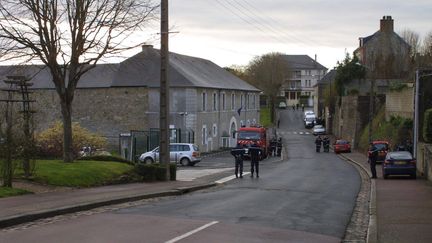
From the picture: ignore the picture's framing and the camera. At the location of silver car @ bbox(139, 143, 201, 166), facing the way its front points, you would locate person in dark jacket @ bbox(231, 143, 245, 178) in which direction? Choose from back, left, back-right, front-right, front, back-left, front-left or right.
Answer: left

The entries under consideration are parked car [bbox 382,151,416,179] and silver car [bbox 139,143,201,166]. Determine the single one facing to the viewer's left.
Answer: the silver car

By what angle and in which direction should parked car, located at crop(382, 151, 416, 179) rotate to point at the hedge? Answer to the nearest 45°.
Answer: approximately 135° to its left

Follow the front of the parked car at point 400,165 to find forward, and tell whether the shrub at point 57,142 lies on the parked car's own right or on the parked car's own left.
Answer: on the parked car's own left

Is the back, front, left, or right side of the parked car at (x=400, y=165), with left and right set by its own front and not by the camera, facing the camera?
back

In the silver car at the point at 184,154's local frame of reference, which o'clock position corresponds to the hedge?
The hedge is roughly at 9 o'clock from the silver car.

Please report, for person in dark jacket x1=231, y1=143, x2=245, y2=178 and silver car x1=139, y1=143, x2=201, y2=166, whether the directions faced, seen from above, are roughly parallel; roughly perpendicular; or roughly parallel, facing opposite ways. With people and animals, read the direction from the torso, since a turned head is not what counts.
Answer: roughly perpendicular

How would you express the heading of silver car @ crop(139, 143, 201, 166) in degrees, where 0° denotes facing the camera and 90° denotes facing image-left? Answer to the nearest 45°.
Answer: approximately 90°
